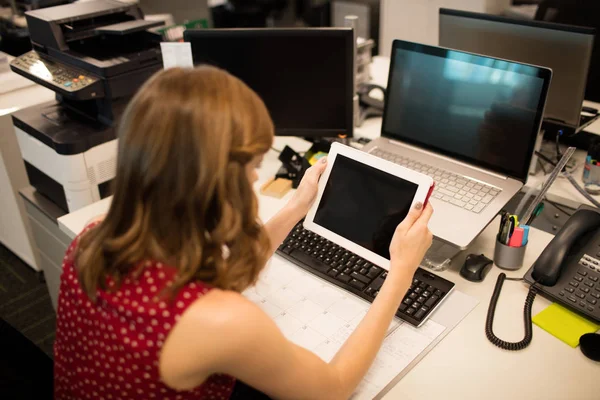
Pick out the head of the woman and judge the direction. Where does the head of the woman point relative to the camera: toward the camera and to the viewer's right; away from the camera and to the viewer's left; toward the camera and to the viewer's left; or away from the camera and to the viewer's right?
away from the camera and to the viewer's right

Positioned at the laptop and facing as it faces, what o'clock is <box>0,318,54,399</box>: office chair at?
The office chair is roughly at 12 o'clock from the laptop.

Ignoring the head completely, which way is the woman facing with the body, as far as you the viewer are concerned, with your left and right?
facing away from the viewer and to the right of the viewer

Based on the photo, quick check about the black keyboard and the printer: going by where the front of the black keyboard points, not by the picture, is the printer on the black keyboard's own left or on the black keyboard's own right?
on the black keyboard's own right

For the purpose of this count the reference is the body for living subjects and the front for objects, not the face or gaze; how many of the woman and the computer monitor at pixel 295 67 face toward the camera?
1

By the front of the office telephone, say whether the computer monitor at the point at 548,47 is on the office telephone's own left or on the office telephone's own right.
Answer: on the office telephone's own right

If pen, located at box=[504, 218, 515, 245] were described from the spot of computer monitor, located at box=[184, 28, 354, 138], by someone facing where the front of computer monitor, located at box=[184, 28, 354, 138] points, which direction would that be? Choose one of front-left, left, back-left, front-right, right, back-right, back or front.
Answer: front-left

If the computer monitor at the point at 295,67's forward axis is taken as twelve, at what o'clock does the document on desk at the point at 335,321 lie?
The document on desk is roughly at 12 o'clock from the computer monitor.
